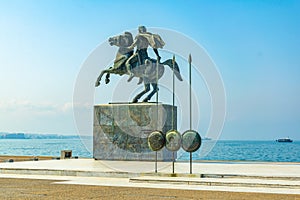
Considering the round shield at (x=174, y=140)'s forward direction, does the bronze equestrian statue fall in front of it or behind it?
behind

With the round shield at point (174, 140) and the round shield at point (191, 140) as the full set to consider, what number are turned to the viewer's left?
0

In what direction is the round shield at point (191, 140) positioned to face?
toward the camera

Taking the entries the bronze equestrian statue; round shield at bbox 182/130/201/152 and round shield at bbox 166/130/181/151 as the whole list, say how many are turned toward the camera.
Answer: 2

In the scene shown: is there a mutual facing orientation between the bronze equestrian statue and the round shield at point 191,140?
no

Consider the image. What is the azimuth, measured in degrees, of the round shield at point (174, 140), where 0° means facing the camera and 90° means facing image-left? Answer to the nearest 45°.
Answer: approximately 0°

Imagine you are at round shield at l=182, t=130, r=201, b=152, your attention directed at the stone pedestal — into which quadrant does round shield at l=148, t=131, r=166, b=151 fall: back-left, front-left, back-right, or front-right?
front-left

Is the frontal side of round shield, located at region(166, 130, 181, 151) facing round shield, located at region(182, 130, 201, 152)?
no

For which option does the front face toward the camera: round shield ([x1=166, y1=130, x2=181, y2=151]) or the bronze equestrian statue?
the round shield

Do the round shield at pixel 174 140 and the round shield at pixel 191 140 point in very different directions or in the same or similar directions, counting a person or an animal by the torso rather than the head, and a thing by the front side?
same or similar directions

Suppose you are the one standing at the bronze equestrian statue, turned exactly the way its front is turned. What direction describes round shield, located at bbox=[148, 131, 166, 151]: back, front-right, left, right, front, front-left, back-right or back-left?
left

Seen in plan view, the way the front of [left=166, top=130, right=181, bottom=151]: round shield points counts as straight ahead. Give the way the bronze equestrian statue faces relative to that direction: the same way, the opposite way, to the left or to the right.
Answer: to the right

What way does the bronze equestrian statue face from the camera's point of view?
to the viewer's left

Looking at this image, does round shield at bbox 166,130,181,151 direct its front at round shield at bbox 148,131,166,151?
no

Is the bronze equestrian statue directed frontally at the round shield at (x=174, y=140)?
no

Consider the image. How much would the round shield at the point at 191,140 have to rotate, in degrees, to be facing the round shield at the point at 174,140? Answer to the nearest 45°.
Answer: approximately 135° to its right

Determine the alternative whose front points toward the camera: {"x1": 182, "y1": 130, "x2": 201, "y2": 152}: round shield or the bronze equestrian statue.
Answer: the round shield

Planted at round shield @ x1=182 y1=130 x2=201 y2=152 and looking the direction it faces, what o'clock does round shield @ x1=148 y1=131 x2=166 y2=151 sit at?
round shield @ x1=148 y1=131 x2=166 y2=151 is roughly at 4 o'clock from round shield @ x1=182 y1=130 x2=201 y2=152.

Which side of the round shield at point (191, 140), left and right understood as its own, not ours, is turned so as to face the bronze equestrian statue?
back
